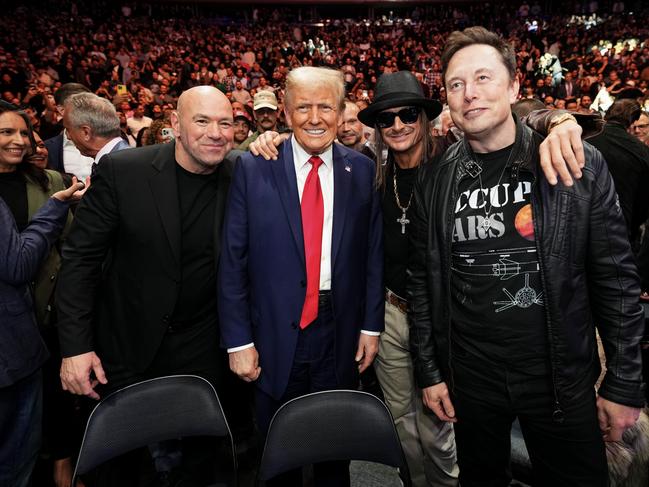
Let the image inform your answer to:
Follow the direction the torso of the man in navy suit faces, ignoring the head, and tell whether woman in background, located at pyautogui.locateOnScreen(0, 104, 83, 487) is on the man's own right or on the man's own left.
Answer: on the man's own right

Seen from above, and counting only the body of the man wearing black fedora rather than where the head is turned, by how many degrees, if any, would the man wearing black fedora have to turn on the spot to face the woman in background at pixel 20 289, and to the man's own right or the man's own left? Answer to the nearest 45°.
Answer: approximately 90° to the man's own right

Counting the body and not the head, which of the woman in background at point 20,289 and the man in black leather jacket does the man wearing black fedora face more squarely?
the man in black leather jacket

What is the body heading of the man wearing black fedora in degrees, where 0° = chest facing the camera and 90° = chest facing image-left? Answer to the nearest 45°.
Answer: approximately 0°

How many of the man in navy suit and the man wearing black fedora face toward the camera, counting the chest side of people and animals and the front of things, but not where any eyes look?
2

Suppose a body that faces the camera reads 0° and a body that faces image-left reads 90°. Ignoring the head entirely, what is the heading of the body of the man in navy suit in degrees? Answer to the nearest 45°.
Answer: approximately 0°

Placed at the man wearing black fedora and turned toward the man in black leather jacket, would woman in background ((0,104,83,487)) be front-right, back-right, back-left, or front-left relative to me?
back-right

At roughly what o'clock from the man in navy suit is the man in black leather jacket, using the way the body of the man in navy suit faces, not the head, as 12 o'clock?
The man in black leather jacket is roughly at 10 o'clock from the man in navy suit.
